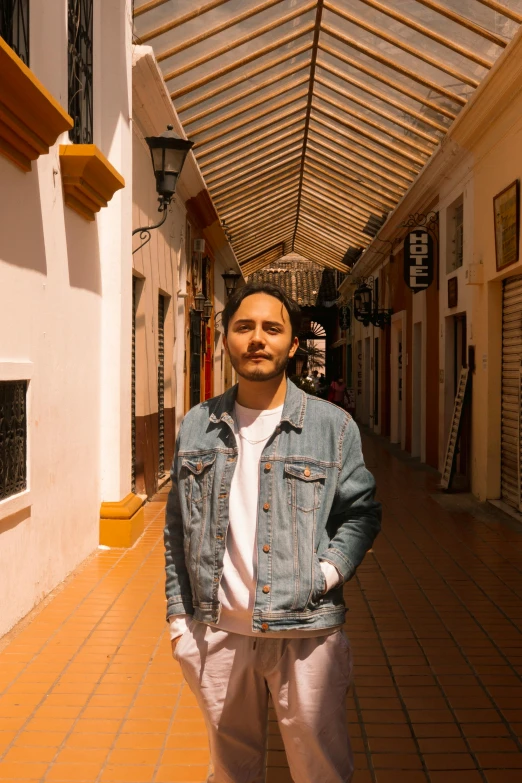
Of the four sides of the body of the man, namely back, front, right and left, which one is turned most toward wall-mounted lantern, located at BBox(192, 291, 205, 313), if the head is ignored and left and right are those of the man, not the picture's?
back

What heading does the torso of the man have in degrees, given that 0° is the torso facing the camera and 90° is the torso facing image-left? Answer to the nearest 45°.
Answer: approximately 0°

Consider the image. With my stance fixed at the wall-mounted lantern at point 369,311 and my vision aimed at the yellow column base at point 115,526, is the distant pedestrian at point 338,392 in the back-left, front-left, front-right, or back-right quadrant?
back-right

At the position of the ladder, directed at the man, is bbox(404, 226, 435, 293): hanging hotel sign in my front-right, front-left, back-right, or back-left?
back-right

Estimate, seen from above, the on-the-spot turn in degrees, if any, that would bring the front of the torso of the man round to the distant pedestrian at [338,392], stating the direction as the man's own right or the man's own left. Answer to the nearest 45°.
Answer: approximately 180°

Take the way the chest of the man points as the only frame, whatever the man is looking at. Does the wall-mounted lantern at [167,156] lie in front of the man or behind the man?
behind

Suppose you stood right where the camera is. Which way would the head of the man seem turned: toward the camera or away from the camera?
toward the camera

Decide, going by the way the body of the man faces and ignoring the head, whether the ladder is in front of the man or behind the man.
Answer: behind

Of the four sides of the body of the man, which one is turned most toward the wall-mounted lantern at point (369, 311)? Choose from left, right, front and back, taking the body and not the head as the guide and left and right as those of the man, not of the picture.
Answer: back

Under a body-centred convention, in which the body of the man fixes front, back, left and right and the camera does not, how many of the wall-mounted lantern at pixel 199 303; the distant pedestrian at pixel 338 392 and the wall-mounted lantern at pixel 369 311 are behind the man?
3
